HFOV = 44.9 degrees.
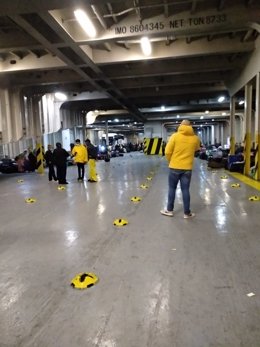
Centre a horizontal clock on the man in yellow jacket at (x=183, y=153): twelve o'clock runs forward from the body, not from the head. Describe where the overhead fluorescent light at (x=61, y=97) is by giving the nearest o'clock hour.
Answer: The overhead fluorescent light is roughly at 11 o'clock from the man in yellow jacket.

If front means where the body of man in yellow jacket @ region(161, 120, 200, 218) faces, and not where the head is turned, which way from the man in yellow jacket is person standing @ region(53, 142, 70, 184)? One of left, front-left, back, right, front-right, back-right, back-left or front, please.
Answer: front-left

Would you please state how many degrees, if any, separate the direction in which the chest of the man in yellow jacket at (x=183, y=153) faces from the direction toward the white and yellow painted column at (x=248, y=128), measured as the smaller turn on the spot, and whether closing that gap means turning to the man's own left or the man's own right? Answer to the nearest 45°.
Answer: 0° — they already face it

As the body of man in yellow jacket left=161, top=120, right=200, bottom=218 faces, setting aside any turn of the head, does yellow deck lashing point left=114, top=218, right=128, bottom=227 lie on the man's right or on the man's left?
on the man's left

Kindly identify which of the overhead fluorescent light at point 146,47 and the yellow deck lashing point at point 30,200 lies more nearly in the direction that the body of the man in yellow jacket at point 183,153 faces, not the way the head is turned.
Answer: the overhead fluorescent light

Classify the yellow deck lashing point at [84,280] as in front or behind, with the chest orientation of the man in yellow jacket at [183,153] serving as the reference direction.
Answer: behind

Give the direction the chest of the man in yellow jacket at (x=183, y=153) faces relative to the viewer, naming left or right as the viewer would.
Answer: facing away from the viewer

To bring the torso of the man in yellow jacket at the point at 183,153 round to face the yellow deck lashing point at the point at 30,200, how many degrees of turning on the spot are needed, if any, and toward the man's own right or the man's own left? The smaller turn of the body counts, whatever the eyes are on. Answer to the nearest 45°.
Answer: approximately 45° to the man's own left

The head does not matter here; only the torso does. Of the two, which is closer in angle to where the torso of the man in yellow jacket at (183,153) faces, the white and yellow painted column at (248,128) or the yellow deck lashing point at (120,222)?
the white and yellow painted column
